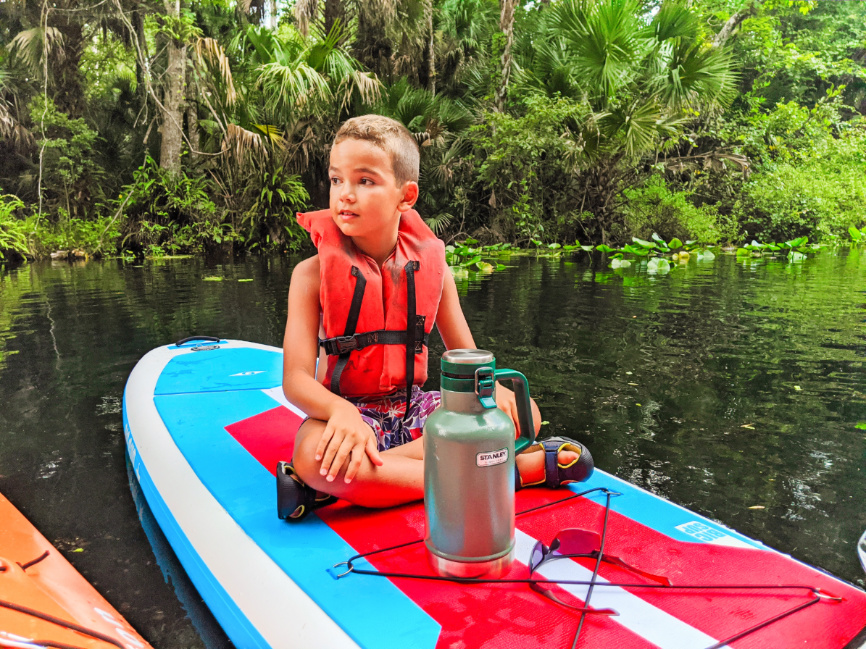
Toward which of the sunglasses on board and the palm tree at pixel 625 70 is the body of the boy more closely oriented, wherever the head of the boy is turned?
the sunglasses on board

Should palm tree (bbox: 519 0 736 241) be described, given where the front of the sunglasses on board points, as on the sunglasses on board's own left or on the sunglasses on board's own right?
on the sunglasses on board's own right

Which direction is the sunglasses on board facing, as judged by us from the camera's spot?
facing away from the viewer and to the left of the viewer

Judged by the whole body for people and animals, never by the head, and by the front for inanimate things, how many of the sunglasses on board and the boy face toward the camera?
1

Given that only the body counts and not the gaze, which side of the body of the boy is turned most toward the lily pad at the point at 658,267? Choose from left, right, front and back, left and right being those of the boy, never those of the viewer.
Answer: back
